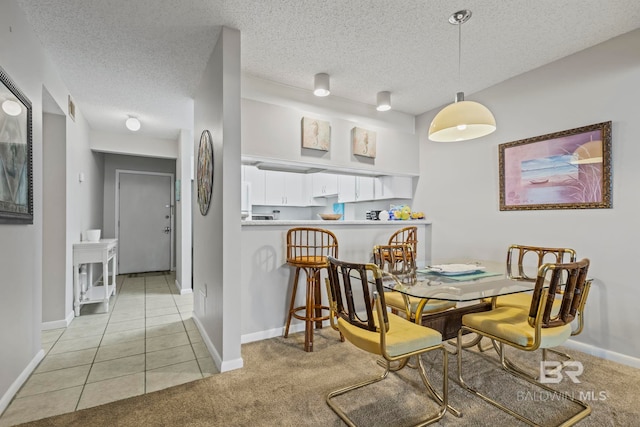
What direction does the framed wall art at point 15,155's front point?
to the viewer's right

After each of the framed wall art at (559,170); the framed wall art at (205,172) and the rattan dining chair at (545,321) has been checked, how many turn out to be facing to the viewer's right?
0

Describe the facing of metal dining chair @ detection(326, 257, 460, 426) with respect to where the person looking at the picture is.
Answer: facing away from the viewer and to the right of the viewer

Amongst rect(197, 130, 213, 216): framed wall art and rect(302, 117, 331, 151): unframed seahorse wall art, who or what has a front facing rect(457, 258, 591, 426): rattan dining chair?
rect(302, 117, 331, 151): unframed seahorse wall art

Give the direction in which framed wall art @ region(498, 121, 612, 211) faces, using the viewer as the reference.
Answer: facing the viewer and to the left of the viewer

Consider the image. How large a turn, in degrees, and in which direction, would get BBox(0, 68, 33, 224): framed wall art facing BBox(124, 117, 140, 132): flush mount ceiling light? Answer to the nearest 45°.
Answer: approximately 45° to its left

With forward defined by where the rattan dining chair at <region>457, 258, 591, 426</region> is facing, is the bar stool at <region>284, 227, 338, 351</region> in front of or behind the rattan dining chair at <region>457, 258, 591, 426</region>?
in front

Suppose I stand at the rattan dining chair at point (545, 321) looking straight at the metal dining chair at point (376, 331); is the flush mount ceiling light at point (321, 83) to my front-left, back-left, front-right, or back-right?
front-right

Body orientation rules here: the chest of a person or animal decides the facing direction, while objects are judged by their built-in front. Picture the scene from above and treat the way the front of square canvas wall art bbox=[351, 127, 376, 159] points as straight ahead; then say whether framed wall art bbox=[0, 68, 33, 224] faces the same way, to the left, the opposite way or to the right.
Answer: to the left

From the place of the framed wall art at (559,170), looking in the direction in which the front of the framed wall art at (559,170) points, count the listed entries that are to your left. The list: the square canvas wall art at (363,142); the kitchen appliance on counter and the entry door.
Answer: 0

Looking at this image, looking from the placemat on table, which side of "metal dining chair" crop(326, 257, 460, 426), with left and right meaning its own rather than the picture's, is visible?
front

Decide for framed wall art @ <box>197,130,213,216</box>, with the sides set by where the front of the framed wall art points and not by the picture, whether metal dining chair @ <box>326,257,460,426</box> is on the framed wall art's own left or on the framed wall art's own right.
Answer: on the framed wall art's own left

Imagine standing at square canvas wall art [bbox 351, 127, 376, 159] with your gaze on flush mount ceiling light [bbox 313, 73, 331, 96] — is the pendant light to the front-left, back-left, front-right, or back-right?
front-left

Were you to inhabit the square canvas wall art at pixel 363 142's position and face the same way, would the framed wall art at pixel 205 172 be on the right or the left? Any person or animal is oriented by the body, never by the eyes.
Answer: on its right
